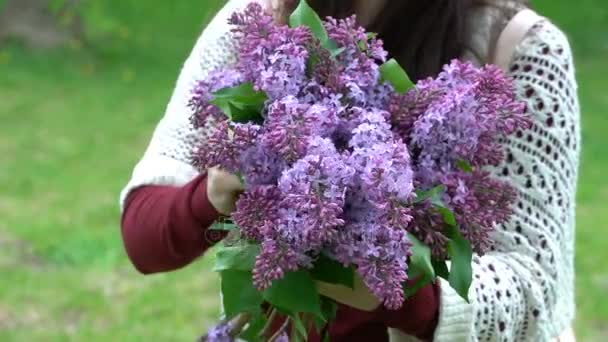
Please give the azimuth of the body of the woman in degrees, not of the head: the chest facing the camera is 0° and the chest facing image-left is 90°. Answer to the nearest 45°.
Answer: approximately 0°

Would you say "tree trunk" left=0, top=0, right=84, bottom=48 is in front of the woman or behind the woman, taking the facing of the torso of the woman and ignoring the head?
behind
